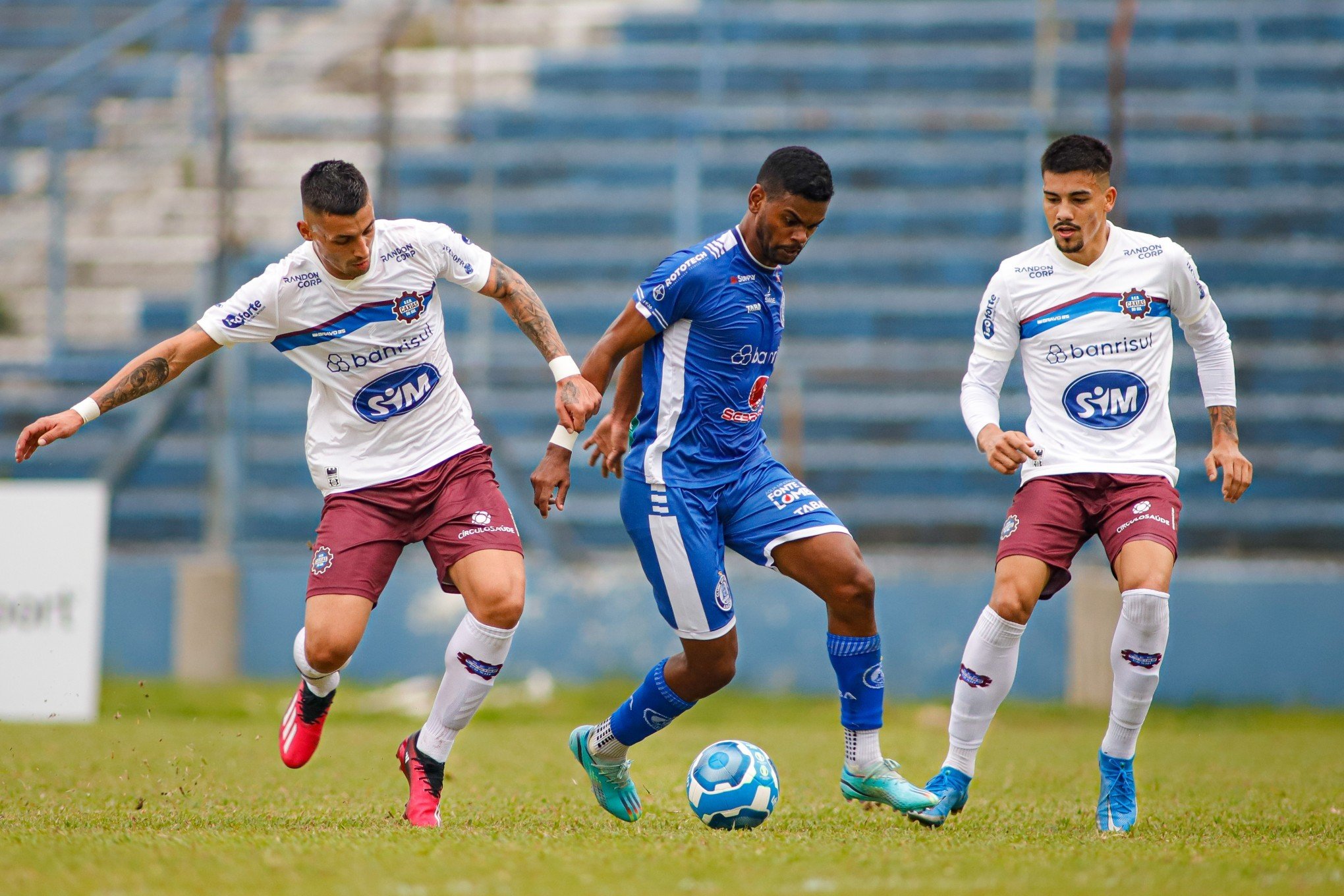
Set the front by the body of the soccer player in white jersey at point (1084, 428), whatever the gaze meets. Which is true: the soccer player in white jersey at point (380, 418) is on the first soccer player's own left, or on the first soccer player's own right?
on the first soccer player's own right

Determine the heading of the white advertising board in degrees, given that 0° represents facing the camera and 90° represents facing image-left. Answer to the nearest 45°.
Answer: approximately 0°

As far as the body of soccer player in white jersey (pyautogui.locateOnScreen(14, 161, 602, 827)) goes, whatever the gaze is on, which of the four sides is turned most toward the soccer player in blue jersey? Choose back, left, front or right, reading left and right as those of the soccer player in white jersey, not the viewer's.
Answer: left

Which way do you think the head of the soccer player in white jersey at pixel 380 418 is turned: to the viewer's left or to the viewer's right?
to the viewer's right

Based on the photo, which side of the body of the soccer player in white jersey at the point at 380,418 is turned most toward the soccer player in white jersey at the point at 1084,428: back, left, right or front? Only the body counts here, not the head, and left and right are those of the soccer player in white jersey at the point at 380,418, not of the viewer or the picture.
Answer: left

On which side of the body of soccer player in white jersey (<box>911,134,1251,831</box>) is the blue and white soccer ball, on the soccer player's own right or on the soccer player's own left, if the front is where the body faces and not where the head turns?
on the soccer player's own right
